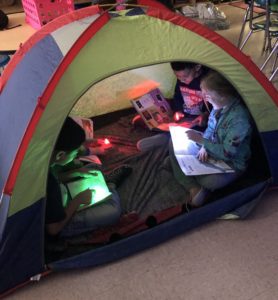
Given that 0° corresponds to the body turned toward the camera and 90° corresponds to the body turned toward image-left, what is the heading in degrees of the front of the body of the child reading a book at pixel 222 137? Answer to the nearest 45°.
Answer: approximately 90°

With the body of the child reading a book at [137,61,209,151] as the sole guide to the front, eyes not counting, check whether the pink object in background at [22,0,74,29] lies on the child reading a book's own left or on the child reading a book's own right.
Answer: on the child reading a book's own right

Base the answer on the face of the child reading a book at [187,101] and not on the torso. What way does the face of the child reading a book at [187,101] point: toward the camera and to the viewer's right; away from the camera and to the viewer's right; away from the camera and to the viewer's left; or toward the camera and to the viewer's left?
toward the camera and to the viewer's left

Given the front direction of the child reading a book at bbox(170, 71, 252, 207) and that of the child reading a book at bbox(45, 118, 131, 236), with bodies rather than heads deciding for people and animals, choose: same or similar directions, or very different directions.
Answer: very different directions

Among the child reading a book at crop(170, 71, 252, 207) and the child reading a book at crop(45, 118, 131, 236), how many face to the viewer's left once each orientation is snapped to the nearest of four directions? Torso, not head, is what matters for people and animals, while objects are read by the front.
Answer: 1

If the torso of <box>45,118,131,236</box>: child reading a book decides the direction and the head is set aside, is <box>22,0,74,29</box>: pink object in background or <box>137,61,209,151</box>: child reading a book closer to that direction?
the child reading a book

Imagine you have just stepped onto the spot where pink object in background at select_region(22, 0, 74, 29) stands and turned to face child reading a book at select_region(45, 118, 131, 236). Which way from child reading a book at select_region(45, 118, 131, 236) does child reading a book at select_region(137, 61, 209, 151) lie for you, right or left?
left

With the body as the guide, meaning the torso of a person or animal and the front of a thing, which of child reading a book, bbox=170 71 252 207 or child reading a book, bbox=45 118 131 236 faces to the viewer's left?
child reading a book, bbox=170 71 252 207

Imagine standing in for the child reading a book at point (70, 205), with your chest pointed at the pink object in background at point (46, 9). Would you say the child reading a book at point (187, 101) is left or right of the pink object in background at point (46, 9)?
right

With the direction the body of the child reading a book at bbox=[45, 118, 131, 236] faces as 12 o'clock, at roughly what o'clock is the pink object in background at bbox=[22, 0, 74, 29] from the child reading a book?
The pink object in background is roughly at 9 o'clock from the child reading a book.

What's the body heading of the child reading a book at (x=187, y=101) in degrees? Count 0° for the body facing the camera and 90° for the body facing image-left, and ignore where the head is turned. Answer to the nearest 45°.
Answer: approximately 45°

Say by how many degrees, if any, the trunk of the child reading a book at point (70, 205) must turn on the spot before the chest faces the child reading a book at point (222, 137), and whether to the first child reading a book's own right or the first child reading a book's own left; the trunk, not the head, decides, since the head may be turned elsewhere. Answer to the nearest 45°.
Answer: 0° — they already face them

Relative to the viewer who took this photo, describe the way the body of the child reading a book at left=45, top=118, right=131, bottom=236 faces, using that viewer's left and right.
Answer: facing to the right of the viewer
